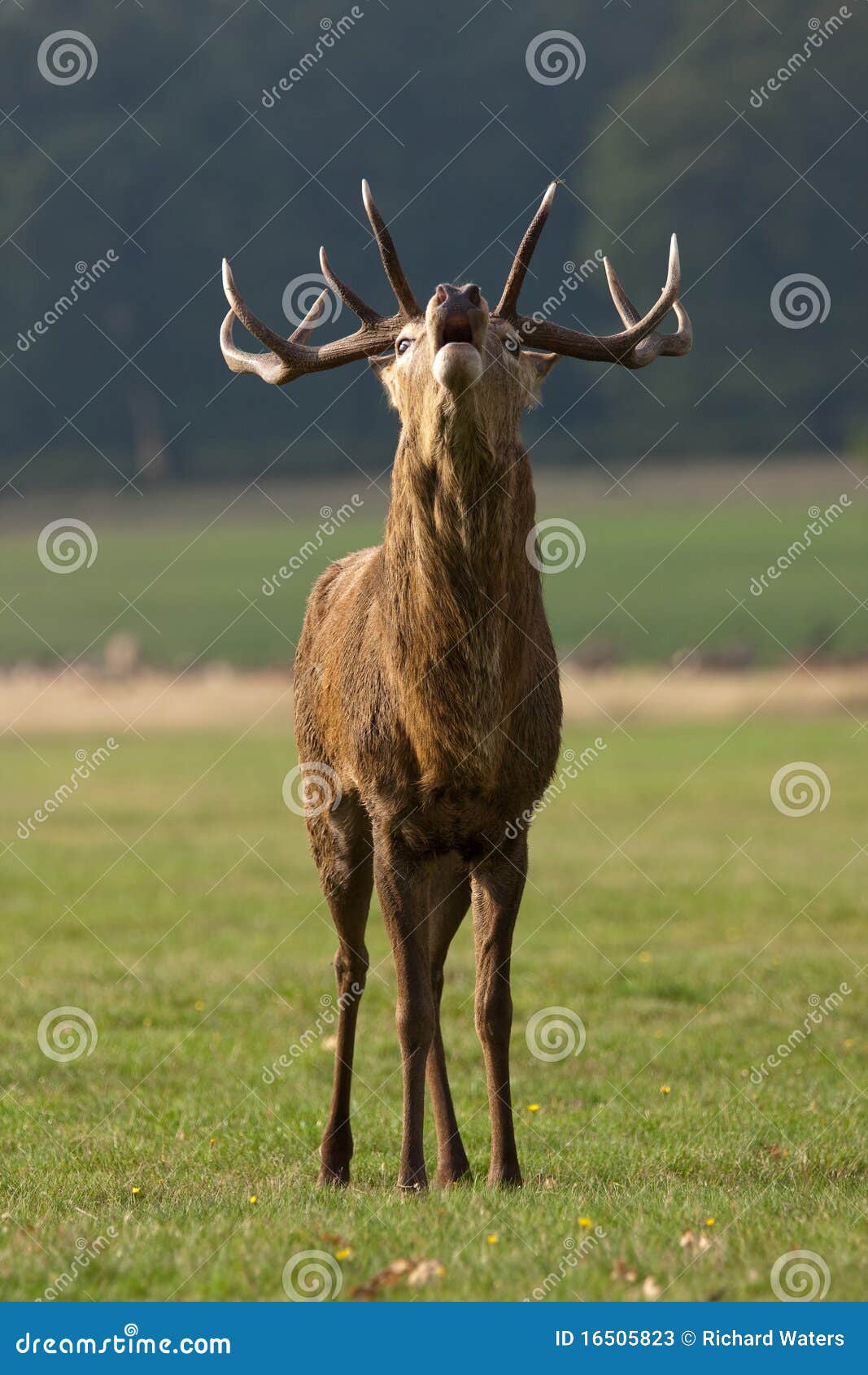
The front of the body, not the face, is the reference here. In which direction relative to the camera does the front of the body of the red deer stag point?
toward the camera
